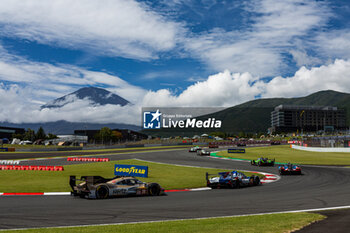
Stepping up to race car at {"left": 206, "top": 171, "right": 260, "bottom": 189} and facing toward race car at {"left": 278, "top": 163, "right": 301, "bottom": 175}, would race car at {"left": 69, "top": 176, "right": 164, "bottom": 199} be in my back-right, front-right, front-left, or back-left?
back-left

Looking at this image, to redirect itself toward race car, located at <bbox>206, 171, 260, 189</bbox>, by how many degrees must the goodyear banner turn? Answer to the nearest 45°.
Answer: approximately 45° to its left

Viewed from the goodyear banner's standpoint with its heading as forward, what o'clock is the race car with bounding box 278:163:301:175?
The race car is roughly at 9 o'clock from the goodyear banner.

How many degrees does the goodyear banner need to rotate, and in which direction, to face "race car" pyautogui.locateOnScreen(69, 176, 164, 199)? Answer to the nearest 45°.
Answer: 0° — it already faces it

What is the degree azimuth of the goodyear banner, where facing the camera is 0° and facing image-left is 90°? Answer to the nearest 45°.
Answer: approximately 0°
